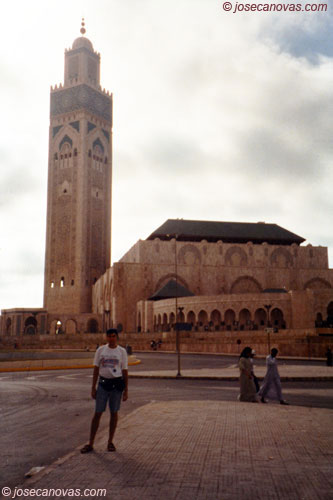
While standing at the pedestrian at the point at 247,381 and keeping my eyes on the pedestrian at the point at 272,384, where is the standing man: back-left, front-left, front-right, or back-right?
back-right

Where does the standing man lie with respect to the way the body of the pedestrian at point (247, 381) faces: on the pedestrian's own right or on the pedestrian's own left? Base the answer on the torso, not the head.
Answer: on the pedestrian's own right

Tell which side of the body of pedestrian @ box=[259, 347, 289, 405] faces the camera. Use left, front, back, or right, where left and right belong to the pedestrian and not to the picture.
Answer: right

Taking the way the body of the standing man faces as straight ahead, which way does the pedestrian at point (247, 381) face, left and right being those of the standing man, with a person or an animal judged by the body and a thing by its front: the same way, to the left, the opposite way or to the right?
to the left

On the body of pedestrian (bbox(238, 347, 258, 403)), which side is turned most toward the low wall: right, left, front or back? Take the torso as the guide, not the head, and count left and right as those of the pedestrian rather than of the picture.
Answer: left

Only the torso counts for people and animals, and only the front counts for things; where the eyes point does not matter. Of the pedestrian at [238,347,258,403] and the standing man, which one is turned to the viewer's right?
the pedestrian

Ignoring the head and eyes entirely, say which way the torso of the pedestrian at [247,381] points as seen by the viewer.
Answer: to the viewer's right

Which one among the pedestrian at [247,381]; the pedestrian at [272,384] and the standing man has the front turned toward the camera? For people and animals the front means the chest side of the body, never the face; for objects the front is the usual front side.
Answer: the standing man

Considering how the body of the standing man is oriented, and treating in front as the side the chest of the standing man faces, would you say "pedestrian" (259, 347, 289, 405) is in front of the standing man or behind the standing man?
behind

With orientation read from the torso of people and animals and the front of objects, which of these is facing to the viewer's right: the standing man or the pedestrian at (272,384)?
the pedestrian

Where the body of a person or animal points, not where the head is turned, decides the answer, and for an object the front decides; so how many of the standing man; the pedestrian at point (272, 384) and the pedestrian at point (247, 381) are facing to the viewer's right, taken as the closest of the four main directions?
2
